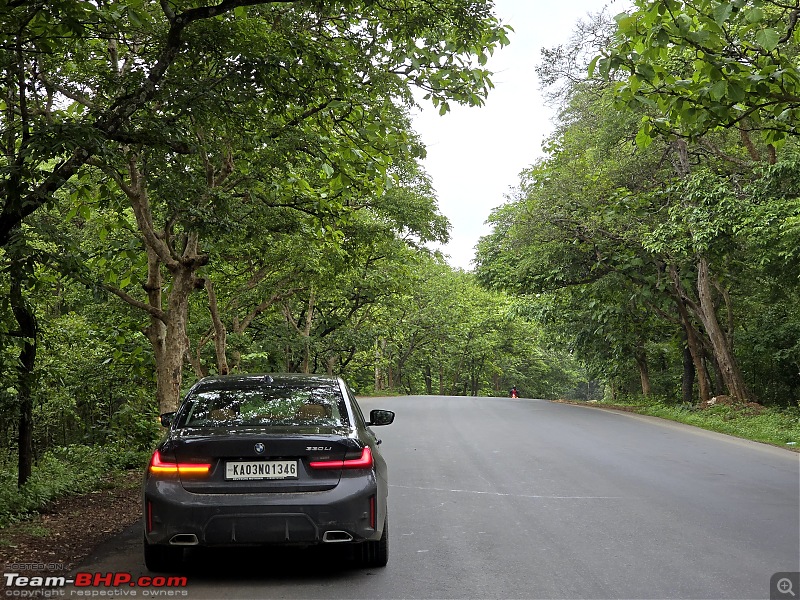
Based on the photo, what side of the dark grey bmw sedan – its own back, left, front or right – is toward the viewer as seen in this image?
back

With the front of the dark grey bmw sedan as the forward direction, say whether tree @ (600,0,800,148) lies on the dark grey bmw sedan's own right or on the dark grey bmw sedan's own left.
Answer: on the dark grey bmw sedan's own right
